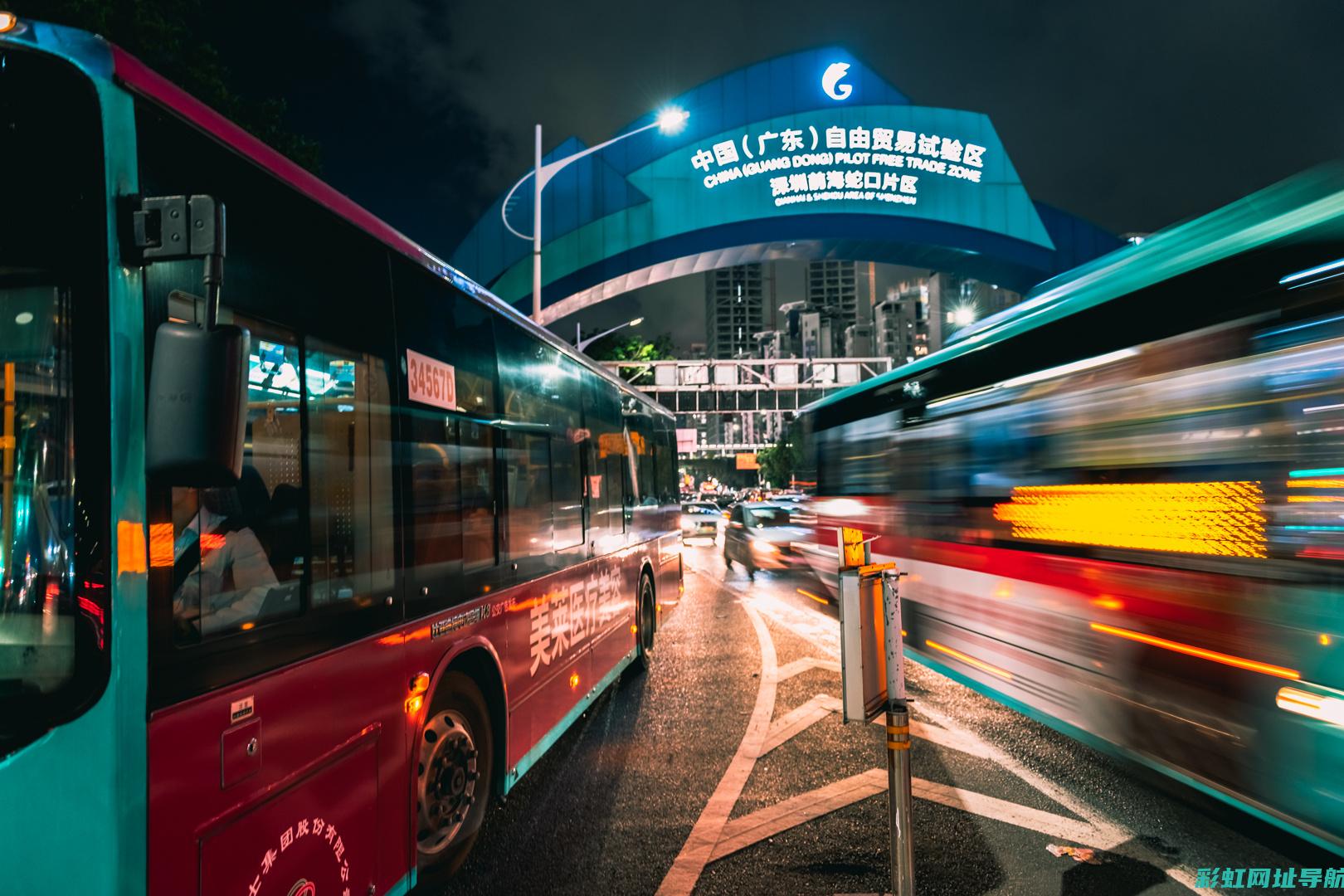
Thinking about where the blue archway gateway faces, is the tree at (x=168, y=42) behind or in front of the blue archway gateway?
in front

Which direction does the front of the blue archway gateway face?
toward the camera

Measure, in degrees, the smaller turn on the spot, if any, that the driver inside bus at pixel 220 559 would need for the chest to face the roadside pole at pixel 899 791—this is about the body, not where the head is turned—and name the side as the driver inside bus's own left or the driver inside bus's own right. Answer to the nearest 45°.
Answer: approximately 135° to the driver inside bus's own left

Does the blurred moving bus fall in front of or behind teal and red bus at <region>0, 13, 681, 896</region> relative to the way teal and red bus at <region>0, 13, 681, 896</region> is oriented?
behind

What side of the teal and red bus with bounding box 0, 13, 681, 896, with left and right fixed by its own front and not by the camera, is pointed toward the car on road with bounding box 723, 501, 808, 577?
back

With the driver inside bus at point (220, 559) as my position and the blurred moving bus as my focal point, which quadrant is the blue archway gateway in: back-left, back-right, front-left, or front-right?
front-left

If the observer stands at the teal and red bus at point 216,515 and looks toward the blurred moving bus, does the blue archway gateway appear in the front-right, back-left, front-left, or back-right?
front-left

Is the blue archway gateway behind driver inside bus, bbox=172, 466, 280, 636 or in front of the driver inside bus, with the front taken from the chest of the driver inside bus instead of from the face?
behind

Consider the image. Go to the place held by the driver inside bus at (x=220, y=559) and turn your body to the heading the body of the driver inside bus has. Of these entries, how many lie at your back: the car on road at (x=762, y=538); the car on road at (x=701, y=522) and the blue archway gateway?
3

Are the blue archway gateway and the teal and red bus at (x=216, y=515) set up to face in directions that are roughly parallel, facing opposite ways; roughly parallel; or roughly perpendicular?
roughly parallel
